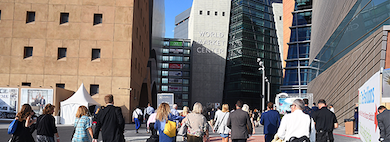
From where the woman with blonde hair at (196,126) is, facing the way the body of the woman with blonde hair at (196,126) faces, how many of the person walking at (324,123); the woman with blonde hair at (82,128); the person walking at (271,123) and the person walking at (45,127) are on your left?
2

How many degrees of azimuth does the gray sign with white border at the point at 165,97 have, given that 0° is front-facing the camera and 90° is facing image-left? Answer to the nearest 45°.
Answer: approximately 0°

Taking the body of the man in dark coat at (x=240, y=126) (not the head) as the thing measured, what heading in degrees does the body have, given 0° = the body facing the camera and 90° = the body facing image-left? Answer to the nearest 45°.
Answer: approximately 180°

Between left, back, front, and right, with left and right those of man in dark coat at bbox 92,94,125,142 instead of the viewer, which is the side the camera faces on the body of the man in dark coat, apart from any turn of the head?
back

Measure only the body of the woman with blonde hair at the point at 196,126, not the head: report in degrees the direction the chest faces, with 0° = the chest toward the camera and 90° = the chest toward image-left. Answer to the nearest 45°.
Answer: approximately 180°

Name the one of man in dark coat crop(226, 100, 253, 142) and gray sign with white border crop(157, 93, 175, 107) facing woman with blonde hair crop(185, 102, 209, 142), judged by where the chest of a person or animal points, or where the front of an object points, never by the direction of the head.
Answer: the gray sign with white border

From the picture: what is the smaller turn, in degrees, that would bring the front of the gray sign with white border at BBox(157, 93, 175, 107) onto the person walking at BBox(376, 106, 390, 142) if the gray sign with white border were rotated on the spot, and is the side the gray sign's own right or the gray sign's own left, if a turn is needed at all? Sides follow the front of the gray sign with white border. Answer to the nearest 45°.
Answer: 0° — it already faces them

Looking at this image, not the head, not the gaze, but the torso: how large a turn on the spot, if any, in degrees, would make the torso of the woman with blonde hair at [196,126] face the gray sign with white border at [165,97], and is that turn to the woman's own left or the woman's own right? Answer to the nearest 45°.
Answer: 0° — they already face it

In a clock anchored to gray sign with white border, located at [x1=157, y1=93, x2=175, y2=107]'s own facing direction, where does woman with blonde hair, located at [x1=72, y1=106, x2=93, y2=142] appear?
The woman with blonde hair is roughly at 12 o'clock from the gray sign with white border.

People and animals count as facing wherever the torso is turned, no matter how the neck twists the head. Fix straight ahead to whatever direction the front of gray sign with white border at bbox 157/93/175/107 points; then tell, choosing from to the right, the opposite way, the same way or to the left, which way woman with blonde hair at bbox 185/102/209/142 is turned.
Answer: the opposite way

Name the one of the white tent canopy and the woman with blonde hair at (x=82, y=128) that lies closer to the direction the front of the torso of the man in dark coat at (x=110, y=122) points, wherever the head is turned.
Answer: the white tent canopy
